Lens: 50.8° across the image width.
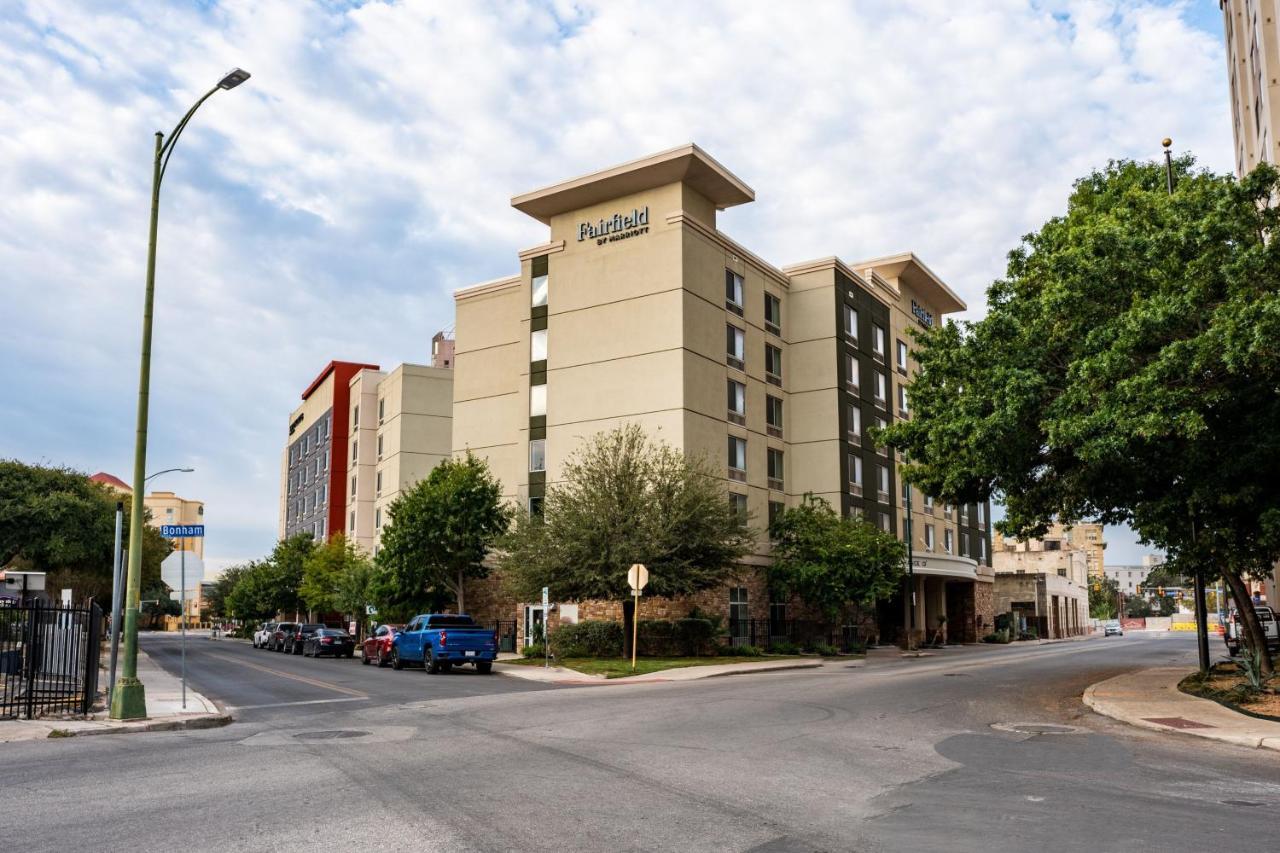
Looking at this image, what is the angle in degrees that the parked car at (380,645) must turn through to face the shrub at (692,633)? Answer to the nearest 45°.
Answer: approximately 135° to its right

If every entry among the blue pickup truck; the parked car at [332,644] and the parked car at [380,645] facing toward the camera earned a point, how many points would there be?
0

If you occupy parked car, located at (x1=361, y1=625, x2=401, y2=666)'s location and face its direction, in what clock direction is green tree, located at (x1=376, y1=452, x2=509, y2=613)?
The green tree is roughly at 2 o'clock from the parked car.

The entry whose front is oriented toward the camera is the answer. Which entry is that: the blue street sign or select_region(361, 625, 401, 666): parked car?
the blue street sign

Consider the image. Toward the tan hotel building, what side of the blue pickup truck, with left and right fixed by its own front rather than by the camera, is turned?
right

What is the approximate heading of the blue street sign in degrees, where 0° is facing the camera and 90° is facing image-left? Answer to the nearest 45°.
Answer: approximately 0°

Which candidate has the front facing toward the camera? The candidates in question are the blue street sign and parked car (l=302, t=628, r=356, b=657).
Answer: the blue street sign

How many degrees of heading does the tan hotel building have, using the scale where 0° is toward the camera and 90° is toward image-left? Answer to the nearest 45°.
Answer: approximately 315°

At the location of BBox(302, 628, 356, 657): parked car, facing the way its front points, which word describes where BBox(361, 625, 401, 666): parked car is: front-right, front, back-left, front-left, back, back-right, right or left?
back-left

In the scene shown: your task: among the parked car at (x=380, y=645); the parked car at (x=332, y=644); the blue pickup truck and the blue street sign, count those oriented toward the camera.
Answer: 1

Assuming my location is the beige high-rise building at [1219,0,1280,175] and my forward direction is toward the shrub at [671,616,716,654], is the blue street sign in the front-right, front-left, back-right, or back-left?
front-left

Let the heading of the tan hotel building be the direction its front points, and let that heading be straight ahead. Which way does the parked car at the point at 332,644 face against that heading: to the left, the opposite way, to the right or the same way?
the opposite way

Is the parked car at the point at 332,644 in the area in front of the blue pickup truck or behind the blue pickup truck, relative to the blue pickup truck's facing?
in front

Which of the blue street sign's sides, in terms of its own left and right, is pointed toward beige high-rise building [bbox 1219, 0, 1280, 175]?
left

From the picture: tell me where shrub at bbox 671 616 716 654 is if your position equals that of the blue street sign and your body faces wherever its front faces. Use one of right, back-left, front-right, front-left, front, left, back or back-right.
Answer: back-left

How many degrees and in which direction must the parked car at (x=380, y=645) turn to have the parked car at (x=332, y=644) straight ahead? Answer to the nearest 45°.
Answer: approximately 45° to its right

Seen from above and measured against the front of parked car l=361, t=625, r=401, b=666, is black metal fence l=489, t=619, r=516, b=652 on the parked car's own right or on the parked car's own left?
on the parked car's own right
